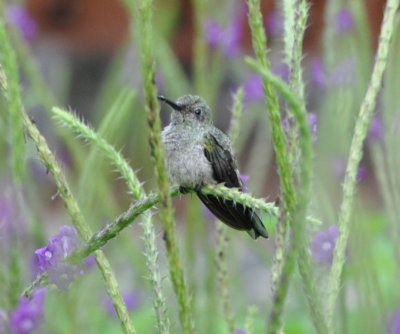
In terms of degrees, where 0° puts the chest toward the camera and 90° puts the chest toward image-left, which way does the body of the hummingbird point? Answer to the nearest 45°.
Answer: approximately 45°

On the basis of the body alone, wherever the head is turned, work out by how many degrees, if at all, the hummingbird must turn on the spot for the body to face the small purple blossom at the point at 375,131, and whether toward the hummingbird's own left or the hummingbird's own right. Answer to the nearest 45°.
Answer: approximately 180°
